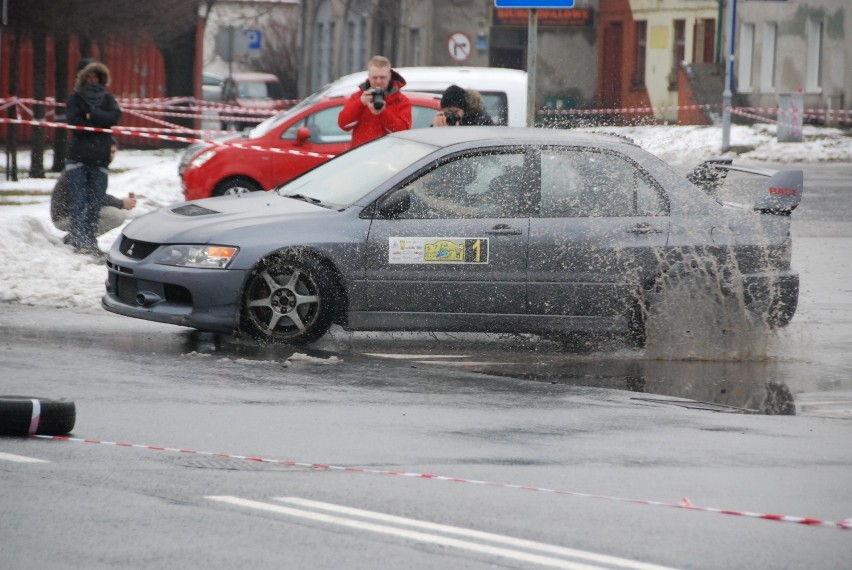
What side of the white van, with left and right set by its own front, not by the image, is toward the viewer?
left

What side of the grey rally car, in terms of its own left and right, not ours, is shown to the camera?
left

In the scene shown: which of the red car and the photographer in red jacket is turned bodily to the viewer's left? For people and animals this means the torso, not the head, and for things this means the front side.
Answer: the red car

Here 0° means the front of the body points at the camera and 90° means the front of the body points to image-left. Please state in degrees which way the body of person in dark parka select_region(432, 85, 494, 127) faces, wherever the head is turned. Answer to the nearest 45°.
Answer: approximately 45°

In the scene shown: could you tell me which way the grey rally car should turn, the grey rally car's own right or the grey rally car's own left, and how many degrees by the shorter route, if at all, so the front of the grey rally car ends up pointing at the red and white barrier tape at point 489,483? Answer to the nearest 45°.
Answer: approximately 90° to the grey rally car's own left

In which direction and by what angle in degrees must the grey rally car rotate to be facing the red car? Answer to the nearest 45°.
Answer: approximately 90° to its right

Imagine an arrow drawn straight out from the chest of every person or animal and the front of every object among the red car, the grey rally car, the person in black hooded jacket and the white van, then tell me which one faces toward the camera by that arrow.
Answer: the person in black hooded jacket

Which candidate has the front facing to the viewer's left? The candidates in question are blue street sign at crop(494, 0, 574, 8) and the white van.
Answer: the white van

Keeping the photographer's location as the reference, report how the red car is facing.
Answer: facing to the left of the viewer

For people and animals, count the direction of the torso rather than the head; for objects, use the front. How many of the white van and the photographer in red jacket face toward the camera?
1

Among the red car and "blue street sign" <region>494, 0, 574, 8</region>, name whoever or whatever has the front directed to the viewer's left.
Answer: the red car

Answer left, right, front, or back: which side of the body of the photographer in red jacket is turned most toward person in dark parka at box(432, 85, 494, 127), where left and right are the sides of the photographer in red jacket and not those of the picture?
left

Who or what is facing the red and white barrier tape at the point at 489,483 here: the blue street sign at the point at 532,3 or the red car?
the blue street sign
